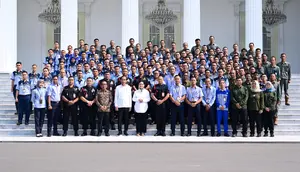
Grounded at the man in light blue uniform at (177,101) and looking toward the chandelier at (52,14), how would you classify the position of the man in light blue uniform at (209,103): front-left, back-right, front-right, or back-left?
back-right

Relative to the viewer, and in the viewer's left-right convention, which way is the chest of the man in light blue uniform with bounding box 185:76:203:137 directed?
facing the viewer

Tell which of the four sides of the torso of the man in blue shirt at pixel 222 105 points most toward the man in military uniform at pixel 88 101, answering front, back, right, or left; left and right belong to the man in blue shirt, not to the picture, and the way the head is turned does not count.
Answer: right

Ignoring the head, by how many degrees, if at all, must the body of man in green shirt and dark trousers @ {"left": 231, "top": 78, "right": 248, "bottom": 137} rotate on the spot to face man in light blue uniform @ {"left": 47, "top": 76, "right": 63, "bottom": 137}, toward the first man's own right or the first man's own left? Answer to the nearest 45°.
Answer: approximately 90° to the first man's own right

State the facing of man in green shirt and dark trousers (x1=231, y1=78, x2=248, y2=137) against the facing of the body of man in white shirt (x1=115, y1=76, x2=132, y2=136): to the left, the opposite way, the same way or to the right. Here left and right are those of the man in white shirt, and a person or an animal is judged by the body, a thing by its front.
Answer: the same way

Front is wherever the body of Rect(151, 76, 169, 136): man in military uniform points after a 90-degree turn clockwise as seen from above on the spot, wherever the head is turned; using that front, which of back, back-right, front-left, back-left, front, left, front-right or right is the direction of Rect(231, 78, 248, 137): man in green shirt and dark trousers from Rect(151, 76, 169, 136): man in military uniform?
back

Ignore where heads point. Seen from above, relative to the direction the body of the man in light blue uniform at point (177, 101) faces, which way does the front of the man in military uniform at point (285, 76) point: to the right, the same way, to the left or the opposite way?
the same way

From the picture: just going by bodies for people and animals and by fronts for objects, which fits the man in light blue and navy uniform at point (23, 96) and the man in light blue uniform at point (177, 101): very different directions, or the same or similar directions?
same or similar directions

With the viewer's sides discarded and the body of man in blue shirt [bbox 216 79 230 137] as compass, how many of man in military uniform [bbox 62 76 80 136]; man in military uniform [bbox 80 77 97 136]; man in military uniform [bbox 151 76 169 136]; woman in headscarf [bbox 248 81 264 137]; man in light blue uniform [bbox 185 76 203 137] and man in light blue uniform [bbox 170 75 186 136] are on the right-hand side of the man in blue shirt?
5

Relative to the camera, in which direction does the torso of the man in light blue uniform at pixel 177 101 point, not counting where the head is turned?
toward the camera

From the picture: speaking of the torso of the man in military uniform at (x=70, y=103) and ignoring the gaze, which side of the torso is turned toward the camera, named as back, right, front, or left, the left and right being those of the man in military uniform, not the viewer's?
front

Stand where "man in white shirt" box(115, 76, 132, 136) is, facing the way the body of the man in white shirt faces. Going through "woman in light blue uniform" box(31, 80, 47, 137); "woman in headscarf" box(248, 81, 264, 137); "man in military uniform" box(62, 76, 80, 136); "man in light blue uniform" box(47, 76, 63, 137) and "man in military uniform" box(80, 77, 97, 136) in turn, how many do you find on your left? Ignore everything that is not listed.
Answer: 1

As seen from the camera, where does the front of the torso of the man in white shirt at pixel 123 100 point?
toward the camera

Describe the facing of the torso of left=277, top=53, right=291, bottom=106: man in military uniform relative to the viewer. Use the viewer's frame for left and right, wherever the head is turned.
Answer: facing the viewer

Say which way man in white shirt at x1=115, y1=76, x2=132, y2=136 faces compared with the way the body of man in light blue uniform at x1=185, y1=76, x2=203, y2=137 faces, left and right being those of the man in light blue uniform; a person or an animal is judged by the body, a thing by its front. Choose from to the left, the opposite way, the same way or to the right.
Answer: the same way

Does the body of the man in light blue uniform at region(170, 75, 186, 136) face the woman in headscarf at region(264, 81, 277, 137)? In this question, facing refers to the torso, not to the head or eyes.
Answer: no

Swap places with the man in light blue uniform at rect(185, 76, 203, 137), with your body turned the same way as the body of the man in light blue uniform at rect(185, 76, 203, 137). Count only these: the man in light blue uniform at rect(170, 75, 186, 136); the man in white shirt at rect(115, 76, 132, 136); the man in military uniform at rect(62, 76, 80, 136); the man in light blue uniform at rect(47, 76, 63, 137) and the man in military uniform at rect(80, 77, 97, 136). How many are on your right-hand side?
5

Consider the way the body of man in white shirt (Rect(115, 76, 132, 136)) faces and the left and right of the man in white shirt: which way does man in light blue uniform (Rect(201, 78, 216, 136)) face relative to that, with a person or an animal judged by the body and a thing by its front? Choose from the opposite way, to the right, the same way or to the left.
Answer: the same way

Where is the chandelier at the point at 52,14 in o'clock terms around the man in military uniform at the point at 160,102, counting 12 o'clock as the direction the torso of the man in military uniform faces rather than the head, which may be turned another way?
The chandelier is roughly at 5 o'clock from the man in military uniform.

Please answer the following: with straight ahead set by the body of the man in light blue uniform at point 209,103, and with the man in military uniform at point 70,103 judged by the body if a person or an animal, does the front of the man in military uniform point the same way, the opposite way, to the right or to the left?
the same way

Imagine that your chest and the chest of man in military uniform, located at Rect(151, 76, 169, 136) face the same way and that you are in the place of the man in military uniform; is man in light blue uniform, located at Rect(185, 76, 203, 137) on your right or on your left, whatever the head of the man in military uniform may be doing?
on your left
